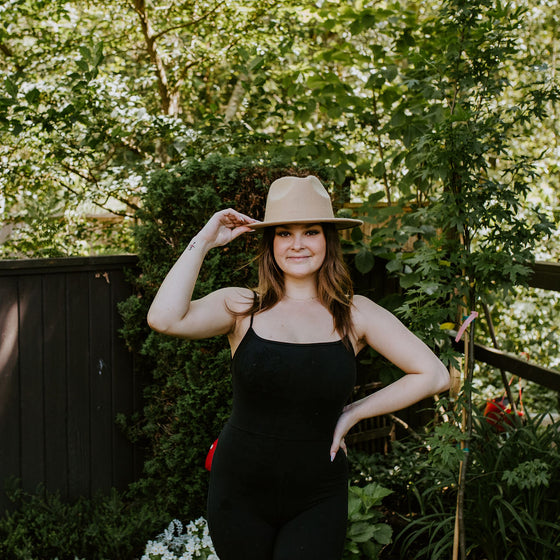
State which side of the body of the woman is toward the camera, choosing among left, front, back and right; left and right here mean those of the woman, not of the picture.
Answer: front

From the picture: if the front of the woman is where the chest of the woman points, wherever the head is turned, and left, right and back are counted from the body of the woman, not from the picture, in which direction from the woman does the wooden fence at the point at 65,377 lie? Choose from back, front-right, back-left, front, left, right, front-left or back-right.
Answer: back-right

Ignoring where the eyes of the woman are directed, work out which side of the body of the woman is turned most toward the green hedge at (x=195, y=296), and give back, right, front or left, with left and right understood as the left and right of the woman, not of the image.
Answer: back
